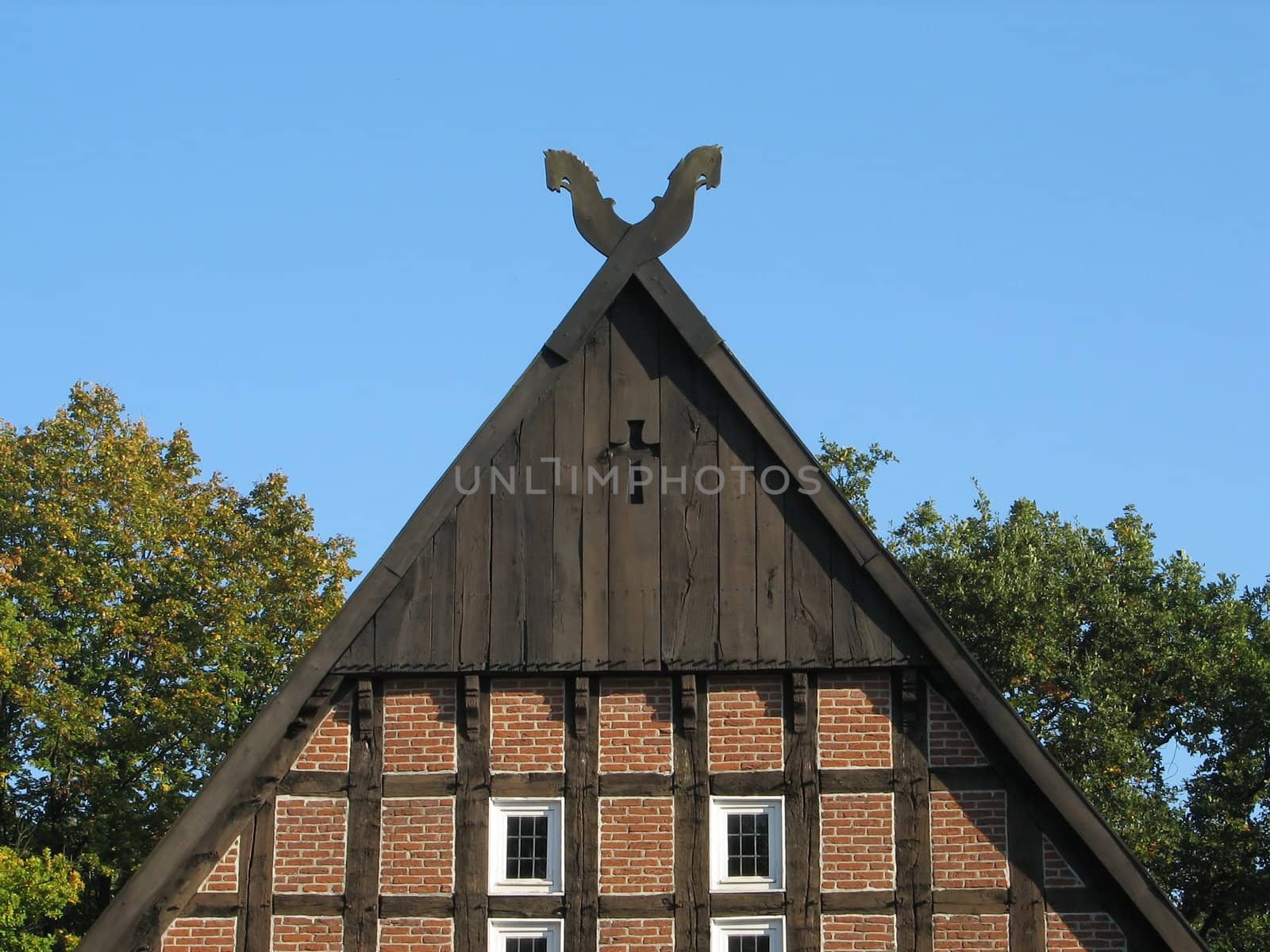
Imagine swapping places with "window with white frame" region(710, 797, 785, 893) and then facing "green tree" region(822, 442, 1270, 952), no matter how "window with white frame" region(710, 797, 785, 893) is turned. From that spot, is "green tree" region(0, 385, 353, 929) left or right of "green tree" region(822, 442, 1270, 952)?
left

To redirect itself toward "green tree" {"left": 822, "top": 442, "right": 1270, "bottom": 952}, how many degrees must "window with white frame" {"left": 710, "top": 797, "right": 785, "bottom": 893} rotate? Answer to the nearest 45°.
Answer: approximately 180°

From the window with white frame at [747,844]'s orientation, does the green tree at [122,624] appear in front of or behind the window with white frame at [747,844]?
behind

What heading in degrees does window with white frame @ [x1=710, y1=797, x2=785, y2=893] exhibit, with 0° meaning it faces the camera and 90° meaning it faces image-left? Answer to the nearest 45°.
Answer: approximately 0°
